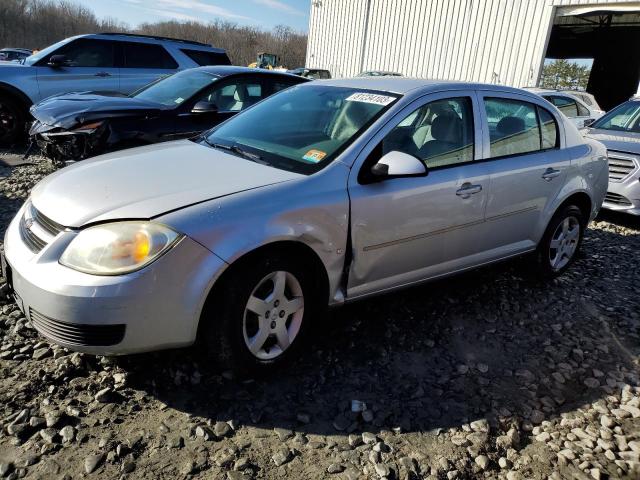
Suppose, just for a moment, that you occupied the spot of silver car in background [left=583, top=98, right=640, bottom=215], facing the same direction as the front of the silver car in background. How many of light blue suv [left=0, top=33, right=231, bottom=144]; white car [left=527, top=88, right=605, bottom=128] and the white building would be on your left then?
0

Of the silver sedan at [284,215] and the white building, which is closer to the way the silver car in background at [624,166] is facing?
the silver sedan

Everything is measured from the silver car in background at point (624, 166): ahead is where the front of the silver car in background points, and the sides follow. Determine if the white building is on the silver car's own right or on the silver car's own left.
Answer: on the silver car's own right

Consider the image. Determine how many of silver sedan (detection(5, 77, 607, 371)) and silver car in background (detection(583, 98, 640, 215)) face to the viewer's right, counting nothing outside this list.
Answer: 0

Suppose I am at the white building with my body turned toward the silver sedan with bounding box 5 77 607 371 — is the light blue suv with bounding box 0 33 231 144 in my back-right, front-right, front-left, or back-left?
front-right

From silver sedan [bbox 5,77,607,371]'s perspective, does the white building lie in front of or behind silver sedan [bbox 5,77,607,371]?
behind

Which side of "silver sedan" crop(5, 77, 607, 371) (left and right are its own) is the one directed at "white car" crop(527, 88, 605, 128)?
back

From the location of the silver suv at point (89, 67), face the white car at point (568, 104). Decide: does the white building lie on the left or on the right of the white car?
left

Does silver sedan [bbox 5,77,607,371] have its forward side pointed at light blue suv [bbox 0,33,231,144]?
no

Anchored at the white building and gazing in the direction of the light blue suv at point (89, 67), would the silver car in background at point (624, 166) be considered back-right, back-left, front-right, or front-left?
front-left

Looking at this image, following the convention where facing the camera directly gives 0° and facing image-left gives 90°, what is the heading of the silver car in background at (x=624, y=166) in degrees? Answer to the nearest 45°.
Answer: approximately 45°

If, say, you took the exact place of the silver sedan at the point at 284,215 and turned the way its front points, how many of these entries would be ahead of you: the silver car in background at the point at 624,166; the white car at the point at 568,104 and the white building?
0

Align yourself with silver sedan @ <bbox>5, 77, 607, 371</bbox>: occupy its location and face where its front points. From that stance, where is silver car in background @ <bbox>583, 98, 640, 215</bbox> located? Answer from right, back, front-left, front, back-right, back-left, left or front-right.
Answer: back

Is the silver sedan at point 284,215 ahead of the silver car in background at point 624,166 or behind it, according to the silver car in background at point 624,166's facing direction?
ahead

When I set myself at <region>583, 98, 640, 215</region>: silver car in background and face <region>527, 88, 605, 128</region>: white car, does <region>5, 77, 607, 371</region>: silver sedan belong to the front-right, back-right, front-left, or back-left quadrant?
back-left
